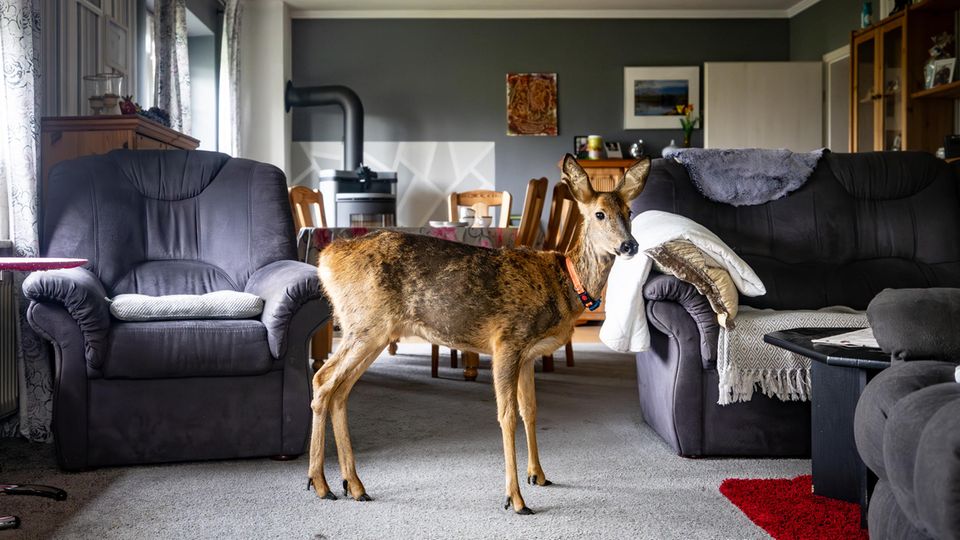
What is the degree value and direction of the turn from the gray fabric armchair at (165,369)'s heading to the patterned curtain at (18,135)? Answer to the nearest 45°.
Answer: approximately 135° to its right

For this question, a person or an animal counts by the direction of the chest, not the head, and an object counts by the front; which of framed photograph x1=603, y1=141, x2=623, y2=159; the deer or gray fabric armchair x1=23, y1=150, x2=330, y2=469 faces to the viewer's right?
the deer

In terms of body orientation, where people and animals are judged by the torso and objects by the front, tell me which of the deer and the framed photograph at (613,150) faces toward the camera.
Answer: the framed photograph

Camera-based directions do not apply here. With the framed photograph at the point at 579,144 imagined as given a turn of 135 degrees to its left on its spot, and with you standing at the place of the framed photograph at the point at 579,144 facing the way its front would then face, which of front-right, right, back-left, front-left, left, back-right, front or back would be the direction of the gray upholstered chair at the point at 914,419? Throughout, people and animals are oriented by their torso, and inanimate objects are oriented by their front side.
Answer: back-right

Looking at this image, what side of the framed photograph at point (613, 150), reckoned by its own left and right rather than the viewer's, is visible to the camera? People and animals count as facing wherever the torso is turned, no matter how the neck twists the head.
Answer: front

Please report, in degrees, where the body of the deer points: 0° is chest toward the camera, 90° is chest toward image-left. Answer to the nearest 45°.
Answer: approximately 270°

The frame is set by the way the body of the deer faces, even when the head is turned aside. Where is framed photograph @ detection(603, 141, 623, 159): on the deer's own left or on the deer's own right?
on the deer's own left

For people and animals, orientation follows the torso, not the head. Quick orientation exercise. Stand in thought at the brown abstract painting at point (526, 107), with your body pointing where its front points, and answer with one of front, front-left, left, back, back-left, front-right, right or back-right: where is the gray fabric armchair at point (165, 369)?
front

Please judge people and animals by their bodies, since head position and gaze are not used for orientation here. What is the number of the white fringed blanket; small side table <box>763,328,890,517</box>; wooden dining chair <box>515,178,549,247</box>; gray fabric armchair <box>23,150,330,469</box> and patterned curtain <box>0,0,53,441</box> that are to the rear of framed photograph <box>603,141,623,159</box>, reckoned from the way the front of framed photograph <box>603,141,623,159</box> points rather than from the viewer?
0

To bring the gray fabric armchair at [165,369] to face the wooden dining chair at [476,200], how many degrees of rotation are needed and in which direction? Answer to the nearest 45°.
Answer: approximately 135° to its left

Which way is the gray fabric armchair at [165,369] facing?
toward the camera

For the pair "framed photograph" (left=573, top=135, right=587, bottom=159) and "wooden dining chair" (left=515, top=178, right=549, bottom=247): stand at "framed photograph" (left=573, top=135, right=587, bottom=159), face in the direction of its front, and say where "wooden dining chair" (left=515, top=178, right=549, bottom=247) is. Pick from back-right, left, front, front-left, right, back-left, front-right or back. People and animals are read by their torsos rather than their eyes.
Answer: front

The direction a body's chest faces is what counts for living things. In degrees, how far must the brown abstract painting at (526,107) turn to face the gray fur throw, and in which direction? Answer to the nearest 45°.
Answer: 0° — it already faces it

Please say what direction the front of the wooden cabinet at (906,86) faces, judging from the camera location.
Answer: facing the viewer and to the left of the viewer

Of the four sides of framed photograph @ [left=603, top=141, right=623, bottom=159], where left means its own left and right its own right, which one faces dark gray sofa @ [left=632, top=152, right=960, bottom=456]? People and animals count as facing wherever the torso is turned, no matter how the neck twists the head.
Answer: front

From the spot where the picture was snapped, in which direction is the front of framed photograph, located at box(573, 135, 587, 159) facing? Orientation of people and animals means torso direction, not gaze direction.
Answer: facing the viewer
